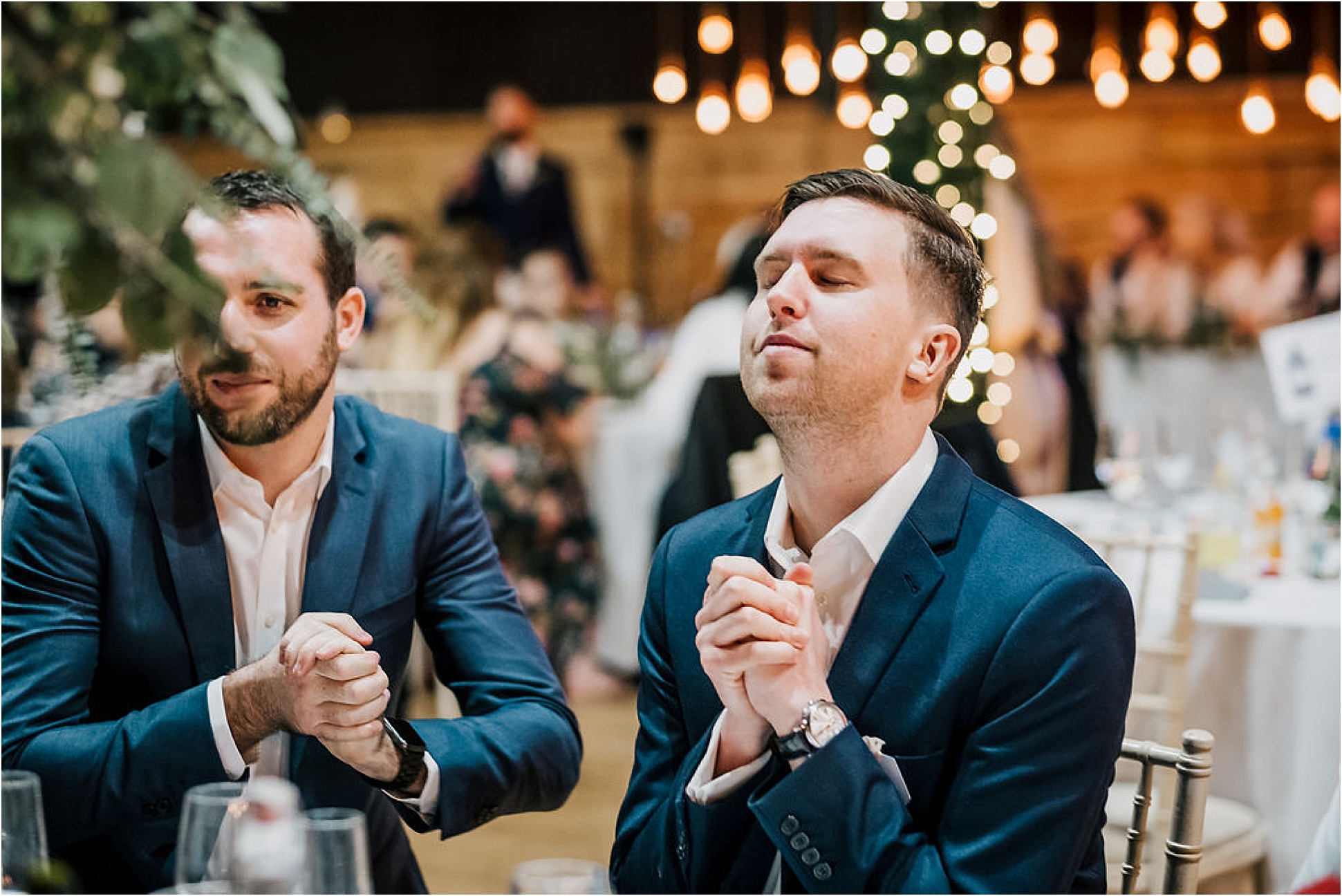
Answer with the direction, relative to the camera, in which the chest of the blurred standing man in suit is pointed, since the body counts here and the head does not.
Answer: toward the camera

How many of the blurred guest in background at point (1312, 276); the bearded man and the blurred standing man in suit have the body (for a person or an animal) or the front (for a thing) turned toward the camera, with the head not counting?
3

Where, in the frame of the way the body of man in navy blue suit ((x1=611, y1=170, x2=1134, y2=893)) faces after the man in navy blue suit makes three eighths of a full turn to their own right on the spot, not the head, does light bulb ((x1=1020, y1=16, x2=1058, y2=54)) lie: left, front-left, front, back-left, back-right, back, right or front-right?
front

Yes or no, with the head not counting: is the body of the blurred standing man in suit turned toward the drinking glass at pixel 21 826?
yes

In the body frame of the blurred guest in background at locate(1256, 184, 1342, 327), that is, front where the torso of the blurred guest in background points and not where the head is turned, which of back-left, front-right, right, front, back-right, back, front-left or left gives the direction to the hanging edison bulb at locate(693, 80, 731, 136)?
right

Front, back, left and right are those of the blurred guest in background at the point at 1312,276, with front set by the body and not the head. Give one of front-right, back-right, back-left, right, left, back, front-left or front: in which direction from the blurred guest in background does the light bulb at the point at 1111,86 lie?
right

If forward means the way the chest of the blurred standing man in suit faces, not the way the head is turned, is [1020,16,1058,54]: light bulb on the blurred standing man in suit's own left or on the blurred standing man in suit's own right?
on the blurred standing man in suit's own left

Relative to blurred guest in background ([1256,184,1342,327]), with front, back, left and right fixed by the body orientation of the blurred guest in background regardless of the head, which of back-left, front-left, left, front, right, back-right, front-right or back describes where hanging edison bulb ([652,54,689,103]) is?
right

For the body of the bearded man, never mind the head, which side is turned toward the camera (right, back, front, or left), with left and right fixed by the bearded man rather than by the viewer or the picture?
front

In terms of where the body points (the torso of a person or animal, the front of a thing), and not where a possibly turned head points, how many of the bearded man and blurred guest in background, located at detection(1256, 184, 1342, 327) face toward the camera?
2

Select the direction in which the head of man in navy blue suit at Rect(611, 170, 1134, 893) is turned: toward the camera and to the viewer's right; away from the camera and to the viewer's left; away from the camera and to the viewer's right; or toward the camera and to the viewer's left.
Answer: toward the camera and to the viewer's left
